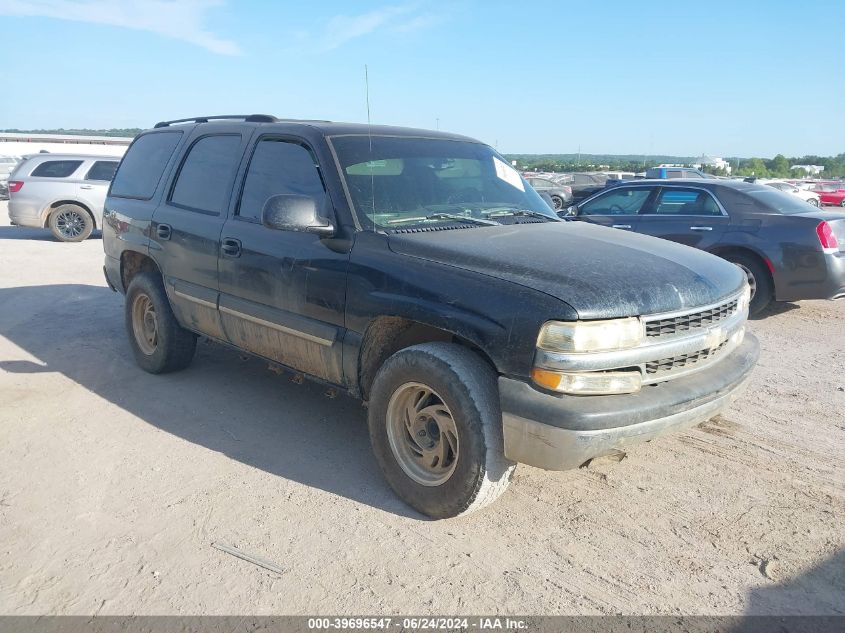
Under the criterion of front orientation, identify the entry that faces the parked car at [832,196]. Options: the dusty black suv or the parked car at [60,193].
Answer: the parked car at [60,193]

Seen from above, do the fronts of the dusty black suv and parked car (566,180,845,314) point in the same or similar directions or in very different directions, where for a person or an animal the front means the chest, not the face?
very different directions

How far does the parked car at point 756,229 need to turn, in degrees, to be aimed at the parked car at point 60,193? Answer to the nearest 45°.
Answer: approximately 45° to its left

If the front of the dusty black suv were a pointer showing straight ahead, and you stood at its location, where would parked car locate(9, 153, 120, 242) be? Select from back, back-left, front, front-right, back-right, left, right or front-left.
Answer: back

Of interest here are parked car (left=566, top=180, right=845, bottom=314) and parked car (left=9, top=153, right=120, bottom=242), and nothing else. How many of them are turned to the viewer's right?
1

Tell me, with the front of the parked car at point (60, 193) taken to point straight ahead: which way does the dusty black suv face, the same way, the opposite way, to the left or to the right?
to the right

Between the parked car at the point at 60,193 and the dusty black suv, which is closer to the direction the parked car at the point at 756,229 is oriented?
the parked car

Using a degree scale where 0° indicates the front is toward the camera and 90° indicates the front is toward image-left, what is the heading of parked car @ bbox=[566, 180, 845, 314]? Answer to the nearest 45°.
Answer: approximately 135°

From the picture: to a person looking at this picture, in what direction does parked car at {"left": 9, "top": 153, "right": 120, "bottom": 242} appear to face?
facing to the right of the viewer

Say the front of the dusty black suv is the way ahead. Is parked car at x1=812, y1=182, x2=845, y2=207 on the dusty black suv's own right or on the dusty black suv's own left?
on the dusty black suv's own left
